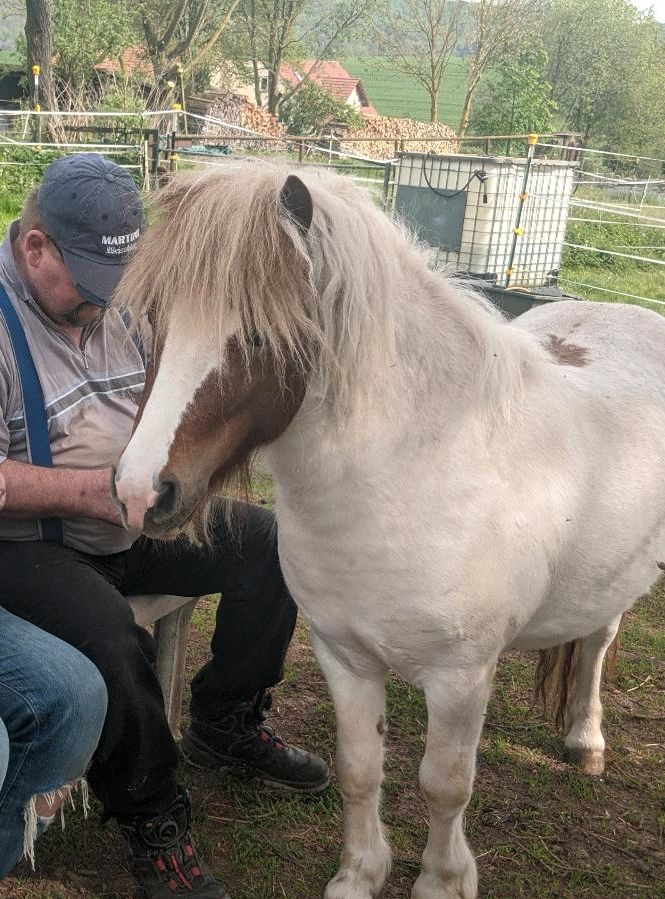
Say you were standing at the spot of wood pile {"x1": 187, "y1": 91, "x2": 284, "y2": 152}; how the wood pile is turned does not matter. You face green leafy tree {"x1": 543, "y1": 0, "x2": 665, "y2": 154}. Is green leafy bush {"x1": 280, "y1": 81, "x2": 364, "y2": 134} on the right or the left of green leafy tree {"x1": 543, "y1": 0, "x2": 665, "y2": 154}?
left

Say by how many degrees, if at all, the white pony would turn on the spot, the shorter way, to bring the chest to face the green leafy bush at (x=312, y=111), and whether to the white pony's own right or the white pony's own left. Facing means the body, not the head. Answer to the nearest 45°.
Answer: approximately 135° to the white pony's own right

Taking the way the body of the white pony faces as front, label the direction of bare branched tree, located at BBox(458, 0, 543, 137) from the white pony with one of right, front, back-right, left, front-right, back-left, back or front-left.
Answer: back-right

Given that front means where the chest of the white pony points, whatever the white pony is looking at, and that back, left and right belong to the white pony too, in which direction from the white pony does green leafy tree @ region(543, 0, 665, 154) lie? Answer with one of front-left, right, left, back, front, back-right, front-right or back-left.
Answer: back-right

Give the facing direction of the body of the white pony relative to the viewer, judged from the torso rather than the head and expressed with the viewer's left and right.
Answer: facing the viewer and to the left of the viewer

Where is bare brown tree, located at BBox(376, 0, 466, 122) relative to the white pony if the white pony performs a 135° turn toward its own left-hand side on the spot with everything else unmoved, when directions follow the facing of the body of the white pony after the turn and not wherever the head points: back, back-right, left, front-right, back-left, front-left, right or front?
left

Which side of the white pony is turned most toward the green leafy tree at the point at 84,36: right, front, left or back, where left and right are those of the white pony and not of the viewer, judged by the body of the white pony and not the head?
right

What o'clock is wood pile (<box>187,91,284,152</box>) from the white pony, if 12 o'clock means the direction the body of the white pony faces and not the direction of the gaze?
The wood pile is roughly at 4 o'clock from the white pony.

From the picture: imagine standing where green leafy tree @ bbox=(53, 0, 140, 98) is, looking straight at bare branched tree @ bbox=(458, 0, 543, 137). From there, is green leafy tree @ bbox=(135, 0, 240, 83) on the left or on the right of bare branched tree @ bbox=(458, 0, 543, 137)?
left
